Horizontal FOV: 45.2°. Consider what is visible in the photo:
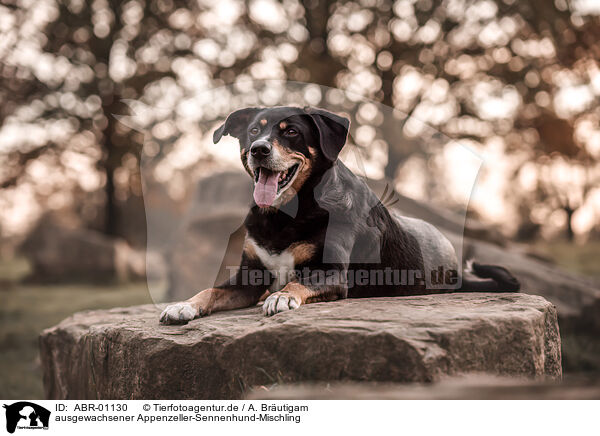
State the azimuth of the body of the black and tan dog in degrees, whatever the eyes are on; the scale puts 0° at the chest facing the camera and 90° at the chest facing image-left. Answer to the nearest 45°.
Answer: approximately 45°
